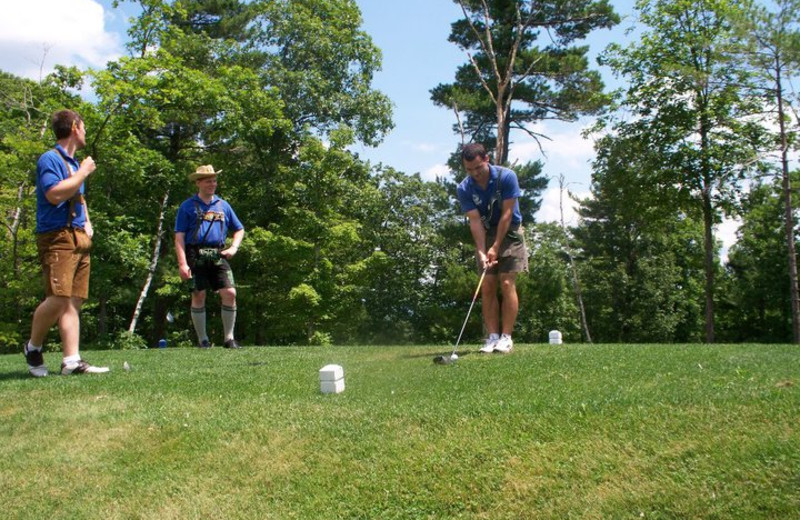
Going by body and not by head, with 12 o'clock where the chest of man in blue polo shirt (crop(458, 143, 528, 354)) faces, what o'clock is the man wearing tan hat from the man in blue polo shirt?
The man wearing tan hat is roughly at 2 o'clock from the man in blue polo shirt.

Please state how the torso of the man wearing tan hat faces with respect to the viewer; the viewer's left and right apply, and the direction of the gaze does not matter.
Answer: facing the viewer

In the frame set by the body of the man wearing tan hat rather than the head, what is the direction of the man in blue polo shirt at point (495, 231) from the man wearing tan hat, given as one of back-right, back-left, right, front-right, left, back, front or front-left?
front-left

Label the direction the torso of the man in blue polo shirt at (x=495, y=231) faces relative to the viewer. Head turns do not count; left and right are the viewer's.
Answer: facing the viewer and to the left of the viewer

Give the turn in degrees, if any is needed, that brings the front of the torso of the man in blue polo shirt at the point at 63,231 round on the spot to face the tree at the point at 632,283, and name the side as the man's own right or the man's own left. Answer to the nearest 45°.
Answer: approximately 45° to the man's own left

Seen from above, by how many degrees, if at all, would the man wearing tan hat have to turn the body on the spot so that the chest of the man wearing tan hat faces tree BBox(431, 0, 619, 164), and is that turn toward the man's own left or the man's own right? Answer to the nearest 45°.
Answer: approximately 135° to the man's own left

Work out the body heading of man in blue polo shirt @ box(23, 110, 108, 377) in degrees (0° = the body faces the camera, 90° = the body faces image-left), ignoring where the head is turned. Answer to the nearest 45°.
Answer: approximately 270°

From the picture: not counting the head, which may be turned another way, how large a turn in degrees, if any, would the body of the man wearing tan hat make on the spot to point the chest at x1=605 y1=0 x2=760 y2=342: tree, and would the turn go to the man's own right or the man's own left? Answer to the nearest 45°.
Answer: approximately 135° to the man's own left

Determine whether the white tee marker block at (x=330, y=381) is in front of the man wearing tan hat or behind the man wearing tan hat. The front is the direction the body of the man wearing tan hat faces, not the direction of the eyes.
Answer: in front

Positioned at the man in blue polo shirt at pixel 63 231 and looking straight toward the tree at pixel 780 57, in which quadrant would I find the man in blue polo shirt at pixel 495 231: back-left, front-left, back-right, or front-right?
front-right

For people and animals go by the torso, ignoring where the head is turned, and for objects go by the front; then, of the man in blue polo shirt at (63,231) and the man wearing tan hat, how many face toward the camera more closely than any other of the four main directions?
1
